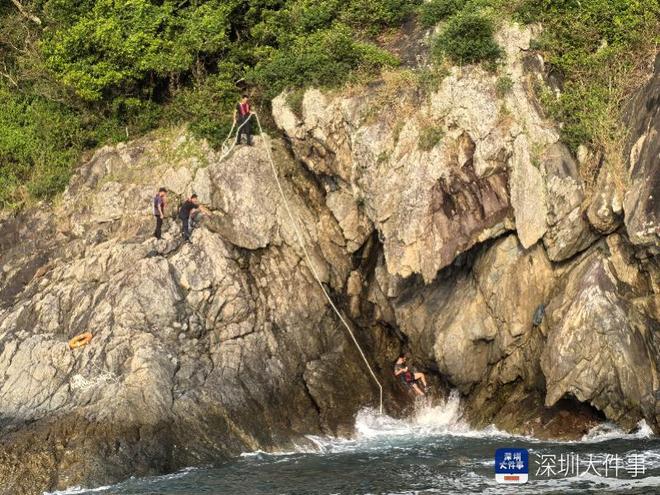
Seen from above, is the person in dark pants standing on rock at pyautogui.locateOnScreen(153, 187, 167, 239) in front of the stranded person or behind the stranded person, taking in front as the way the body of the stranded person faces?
behind

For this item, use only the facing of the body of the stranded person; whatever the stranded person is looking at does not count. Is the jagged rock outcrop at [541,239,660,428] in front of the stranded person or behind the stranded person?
in front

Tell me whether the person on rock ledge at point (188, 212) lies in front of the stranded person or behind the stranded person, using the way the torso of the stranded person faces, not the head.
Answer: behind

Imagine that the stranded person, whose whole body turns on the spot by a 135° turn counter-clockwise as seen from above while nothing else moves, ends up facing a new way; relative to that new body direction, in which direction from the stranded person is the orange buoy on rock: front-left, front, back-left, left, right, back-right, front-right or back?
left

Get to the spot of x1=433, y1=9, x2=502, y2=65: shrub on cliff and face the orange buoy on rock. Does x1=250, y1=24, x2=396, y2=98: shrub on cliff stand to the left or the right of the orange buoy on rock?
right

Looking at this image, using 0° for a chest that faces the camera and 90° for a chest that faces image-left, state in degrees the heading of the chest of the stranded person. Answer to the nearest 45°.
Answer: approximately 315°

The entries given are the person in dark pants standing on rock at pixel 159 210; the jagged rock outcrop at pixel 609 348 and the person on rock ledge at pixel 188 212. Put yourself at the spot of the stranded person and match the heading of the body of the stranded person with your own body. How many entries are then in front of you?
1
